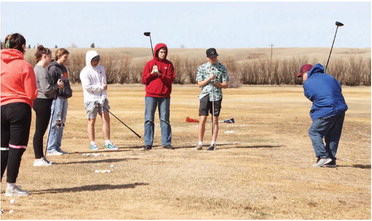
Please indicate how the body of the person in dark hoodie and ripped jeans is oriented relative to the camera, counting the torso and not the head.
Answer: to the viewer's right

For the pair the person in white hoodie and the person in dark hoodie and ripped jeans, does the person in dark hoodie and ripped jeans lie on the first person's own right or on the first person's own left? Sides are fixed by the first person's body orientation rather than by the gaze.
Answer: on the first person's own right

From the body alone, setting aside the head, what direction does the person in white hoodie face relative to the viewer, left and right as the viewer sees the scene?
facing the viewer and to the right of the viewer

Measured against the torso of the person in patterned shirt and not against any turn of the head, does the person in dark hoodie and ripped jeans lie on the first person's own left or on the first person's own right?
on the first person's own right

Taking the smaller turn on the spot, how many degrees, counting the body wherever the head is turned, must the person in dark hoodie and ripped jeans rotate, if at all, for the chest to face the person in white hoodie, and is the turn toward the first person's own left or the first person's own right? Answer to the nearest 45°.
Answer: approximately 45° to the first person's own left

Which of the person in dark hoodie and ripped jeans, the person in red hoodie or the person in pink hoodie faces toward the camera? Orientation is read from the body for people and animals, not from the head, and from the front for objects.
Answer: the person in red hoodie

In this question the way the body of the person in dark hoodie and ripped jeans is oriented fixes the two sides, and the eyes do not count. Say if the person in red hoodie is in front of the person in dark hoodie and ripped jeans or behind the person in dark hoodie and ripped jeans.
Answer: in front

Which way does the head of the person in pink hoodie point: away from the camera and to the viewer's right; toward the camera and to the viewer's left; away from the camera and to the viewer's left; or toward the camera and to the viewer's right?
away from the camera and to the viewer's right

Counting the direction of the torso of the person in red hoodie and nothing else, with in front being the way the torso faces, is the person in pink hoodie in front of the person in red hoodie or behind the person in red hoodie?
in front

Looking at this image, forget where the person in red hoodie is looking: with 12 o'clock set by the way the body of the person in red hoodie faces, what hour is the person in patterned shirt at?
The person in patterned shirt is roughly at 9 o'clock from the person in red hoodie.

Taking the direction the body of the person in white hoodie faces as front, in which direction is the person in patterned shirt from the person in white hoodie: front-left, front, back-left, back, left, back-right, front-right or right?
front-left

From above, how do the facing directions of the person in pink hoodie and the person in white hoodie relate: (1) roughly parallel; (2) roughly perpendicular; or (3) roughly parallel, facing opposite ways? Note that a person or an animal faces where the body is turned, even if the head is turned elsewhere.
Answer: roughly perpendicular

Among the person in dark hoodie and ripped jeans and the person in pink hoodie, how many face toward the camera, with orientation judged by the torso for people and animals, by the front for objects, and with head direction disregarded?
0

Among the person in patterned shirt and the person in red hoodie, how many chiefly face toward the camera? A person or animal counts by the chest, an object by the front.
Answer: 2
